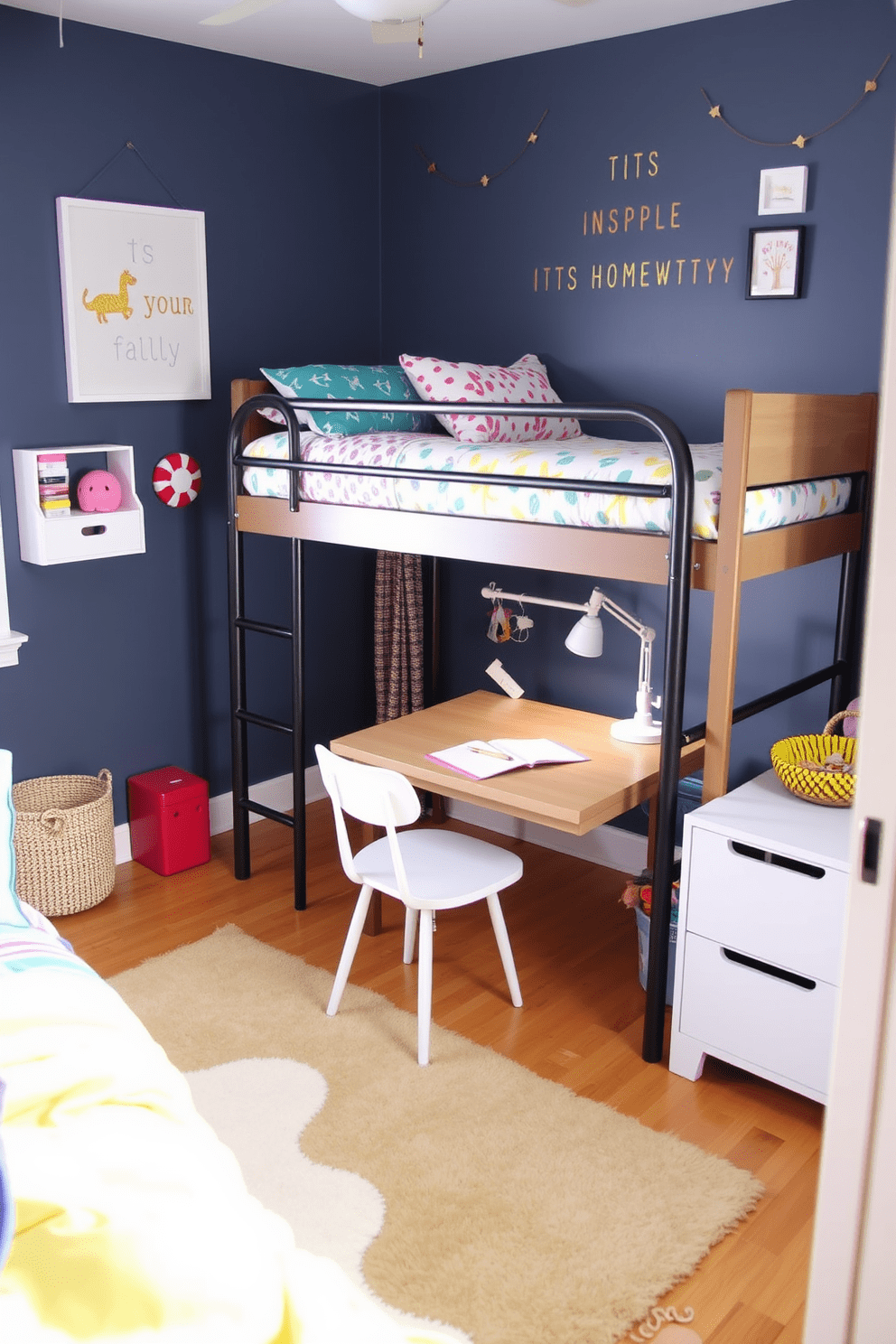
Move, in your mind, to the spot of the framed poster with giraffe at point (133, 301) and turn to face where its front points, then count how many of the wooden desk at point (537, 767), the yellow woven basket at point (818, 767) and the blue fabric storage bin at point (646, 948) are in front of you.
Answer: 3

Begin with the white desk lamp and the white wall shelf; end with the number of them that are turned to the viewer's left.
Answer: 1

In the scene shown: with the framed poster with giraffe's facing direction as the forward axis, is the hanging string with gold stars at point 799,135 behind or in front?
in front

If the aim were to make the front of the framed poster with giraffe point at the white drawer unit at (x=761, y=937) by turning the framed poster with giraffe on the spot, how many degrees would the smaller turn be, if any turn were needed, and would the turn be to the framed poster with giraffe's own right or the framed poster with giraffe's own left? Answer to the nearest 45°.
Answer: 0° — it already faces it

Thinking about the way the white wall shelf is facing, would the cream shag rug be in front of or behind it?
in front

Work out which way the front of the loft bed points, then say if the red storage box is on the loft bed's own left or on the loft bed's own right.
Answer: on the loft bed's own right

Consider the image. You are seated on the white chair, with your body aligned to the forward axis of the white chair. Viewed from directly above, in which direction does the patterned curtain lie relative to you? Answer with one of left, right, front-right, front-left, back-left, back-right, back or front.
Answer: front-left

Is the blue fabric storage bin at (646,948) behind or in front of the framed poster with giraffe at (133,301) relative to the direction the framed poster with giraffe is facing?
in front

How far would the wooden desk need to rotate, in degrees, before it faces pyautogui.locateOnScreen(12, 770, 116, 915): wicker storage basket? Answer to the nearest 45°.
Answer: approximately 45° to its right

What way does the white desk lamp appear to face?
to the viewer's left
